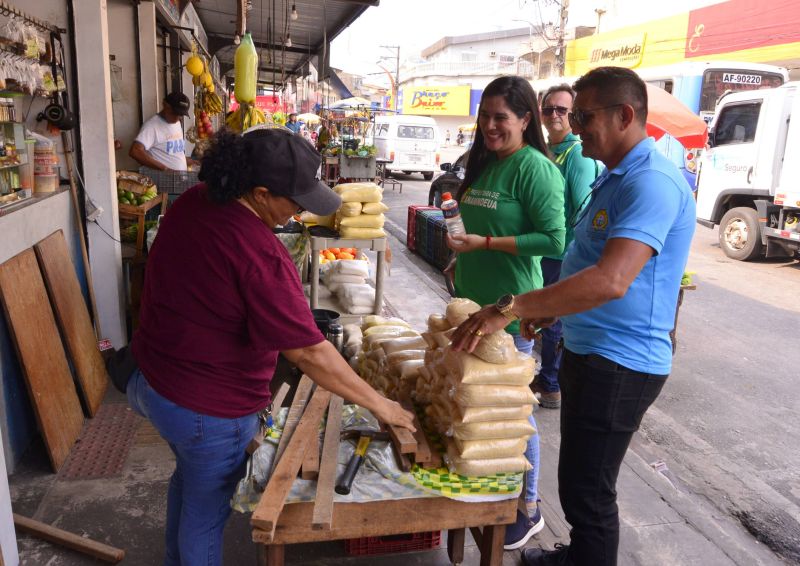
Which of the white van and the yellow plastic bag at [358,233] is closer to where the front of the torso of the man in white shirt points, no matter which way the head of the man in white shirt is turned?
the yellow plastic bag

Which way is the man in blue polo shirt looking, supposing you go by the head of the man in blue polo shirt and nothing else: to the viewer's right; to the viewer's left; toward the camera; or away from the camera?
to the viewer's left

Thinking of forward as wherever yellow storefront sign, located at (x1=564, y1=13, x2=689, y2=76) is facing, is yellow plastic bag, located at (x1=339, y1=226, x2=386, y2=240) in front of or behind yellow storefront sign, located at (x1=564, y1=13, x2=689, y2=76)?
in front

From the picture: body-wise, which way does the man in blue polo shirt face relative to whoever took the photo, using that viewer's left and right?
facing to the left of the viewer

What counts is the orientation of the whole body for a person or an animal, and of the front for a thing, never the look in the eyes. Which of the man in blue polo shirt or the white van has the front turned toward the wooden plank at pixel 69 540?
the man in blue polo shirt

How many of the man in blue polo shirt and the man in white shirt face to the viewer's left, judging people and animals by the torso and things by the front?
1

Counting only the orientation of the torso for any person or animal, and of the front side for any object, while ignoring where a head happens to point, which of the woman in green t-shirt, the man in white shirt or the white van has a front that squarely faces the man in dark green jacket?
the man in white shirt

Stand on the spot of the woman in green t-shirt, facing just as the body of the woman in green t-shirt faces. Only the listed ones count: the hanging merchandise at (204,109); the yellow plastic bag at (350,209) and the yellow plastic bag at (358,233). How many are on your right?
3

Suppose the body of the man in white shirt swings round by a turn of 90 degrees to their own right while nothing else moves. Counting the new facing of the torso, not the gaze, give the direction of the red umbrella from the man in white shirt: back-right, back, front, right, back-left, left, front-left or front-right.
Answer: back-left
